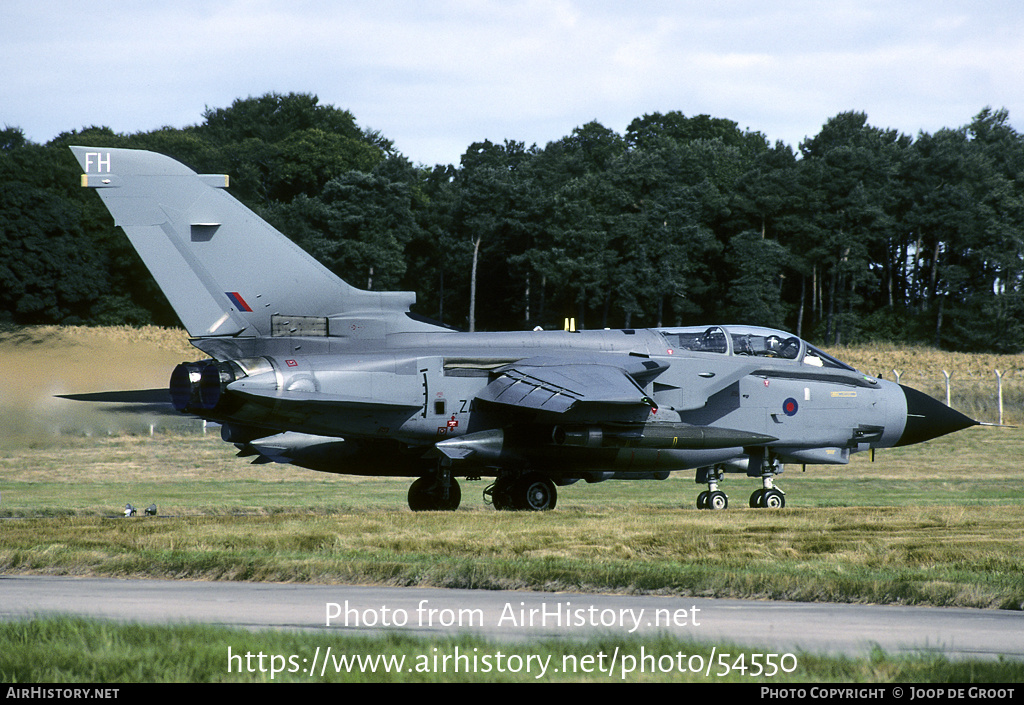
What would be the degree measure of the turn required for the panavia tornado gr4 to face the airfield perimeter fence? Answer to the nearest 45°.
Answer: approximately 45° to its left

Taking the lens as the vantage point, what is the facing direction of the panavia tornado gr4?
facing to the right of the viewer
